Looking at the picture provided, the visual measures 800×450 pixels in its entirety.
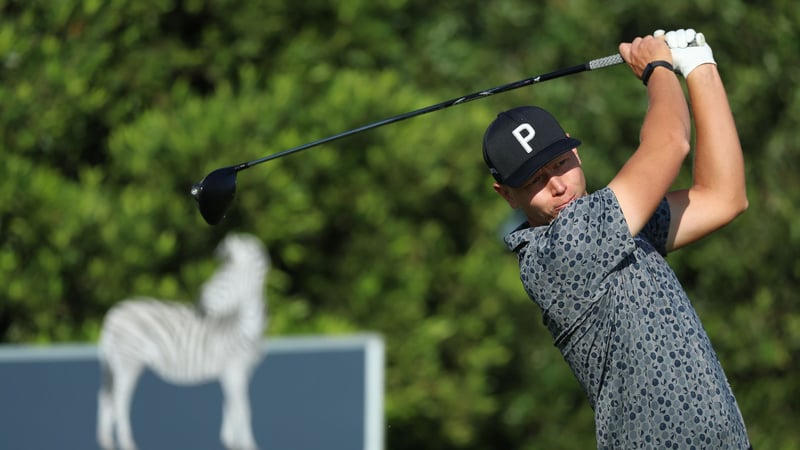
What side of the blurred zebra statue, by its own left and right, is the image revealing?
right
